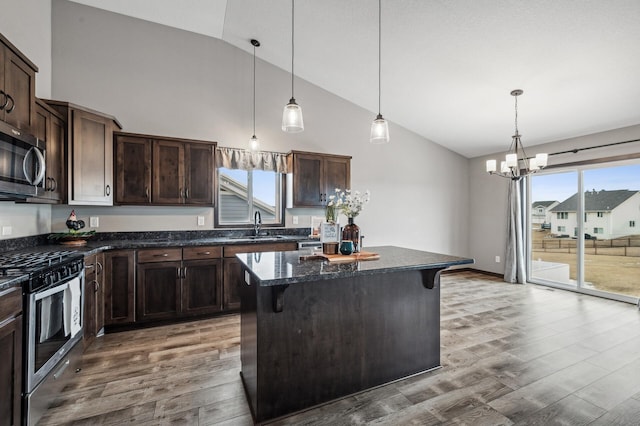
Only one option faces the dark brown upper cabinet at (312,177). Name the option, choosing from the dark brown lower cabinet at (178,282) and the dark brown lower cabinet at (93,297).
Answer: the dark brown lower cabinet at (93,297)

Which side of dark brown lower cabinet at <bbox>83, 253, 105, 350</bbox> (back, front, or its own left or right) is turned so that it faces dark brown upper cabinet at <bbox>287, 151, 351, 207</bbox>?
front

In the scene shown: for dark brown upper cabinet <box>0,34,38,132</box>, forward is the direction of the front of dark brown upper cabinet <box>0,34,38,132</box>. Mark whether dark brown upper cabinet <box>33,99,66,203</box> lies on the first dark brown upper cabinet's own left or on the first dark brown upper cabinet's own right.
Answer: on the first dark brown upper cabinet's own left

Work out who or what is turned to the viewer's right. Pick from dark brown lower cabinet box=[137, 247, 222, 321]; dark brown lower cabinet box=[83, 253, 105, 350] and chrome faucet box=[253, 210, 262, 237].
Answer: dark brown lower cabinet box=[83, 253, 105, 350]

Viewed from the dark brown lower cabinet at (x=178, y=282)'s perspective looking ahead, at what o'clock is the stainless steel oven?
The stainless steel oven is roughly at 1 o'clock from the dark brown lower cabinet.

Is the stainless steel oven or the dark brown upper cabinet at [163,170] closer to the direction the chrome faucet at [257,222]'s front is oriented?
the stainless steel oven

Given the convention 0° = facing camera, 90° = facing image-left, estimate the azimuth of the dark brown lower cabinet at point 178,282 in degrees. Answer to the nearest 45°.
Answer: approximately 0°

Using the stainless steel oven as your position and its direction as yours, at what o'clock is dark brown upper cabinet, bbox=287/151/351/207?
The dark brown upper cabinet is roughly at 10 o'clock from the stainless steel oven.

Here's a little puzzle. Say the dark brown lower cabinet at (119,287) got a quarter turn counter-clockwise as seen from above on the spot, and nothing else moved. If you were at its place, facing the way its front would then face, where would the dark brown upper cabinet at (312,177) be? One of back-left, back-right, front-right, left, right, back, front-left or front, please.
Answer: front

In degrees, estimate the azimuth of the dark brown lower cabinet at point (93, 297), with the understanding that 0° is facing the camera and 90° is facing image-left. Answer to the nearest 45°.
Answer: approximately 270°

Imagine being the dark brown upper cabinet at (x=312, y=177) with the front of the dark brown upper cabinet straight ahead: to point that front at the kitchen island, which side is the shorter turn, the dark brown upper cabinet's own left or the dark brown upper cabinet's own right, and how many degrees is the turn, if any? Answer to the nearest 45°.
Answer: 0° — it already faces it

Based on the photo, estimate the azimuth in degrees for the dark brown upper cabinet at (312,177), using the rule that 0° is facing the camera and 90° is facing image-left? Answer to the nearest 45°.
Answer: approximately 0°

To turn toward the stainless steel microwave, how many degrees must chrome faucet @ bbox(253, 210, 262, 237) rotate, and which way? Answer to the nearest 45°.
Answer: approximately 45° to its right
